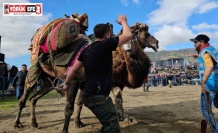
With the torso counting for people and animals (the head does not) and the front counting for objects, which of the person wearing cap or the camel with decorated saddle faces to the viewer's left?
the person wearing cap

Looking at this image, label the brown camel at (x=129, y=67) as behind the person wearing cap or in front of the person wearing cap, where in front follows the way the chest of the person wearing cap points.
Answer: in front

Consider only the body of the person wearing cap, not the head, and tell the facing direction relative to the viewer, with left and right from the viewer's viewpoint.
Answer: facing to the left of the viewer

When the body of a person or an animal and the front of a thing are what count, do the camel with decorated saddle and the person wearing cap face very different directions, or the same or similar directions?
very different directions

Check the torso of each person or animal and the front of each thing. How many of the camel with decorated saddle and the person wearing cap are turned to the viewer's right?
1

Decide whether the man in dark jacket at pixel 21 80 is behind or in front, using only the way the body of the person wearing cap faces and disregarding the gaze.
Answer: in front

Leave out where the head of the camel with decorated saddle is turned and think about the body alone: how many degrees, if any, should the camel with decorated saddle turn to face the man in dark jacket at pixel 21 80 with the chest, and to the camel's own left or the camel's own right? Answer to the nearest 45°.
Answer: approximately 135° to the camel's own left

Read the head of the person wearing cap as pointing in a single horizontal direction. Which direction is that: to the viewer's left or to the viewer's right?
to the viewer's left

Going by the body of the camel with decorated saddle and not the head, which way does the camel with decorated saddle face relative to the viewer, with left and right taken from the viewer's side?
facing to the right of the viewer

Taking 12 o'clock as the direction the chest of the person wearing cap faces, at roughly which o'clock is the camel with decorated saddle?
The camel with decorated saddle is roughly at 12 o'clock from the person wearing cap.
